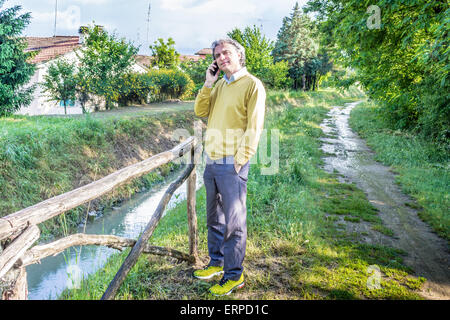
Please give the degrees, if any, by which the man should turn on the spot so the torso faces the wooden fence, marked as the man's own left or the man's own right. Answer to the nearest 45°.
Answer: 0° — they already face it

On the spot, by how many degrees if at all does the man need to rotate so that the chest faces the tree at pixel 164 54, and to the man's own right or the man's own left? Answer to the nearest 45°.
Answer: approximately 135° to the man's own right

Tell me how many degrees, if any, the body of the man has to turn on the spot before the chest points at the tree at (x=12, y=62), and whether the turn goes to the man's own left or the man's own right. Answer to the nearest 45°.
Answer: approximately 90° to the man's own right

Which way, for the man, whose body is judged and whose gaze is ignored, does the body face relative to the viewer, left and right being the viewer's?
facing the viewer and to the left of the viewer

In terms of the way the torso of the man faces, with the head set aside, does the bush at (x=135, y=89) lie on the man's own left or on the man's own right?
on the man's own right

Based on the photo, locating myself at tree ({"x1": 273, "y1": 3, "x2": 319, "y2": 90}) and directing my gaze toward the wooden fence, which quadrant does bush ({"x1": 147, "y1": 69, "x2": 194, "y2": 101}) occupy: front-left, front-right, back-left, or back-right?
front-right

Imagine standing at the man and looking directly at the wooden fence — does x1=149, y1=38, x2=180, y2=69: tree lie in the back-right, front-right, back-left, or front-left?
back-right

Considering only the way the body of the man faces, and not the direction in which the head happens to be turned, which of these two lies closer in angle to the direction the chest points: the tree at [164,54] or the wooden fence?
the wooden fence

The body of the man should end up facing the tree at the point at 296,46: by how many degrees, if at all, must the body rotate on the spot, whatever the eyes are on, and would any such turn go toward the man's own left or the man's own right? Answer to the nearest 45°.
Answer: approximately 135° to the man's own right

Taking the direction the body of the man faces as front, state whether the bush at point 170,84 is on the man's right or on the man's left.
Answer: on the man's right

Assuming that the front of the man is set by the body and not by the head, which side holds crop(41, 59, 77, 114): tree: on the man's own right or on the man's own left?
on the man's own right
